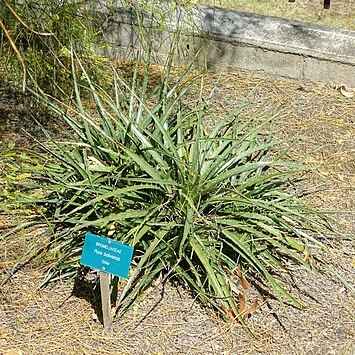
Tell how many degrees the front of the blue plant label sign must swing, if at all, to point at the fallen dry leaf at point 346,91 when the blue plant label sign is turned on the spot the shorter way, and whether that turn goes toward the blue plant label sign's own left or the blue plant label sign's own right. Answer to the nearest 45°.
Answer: approximately 135° to the blue plant label sign's own left

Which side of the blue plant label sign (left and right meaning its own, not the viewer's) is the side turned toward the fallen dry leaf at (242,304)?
left

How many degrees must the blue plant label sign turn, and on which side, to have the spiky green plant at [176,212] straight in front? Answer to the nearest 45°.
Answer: approximately 135° to its left

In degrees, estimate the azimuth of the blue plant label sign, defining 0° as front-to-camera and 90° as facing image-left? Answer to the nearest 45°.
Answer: approximately 0°
